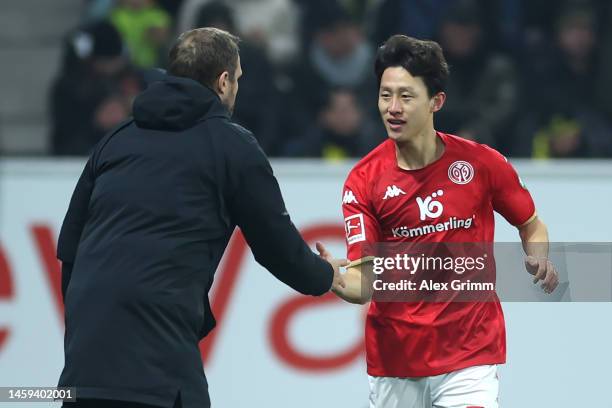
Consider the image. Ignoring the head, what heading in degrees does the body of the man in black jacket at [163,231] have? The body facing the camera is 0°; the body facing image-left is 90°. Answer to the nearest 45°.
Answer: approximately 225°

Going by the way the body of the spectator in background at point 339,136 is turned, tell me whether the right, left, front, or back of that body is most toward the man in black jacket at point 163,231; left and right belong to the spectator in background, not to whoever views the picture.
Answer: front

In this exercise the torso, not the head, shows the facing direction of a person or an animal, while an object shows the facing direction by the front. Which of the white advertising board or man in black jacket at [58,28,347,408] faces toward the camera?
the white advertising board

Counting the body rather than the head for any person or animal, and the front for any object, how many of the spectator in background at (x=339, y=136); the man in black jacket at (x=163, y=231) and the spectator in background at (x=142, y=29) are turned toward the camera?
2

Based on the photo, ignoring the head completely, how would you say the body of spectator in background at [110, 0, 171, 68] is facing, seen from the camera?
toward the camera

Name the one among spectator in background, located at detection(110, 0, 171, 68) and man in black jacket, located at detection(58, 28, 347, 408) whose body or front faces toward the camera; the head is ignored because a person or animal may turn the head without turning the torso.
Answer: the spectator in background

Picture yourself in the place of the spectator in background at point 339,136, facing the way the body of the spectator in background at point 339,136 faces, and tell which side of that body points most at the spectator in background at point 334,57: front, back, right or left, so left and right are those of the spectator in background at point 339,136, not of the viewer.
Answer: back

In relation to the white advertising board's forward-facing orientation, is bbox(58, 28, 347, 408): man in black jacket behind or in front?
in front

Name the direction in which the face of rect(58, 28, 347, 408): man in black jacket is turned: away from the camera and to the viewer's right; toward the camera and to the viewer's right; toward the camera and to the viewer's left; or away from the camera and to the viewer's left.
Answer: away from the camera and to the viewer's right

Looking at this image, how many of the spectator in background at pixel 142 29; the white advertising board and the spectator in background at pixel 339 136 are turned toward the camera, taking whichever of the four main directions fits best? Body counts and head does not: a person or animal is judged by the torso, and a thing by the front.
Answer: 3

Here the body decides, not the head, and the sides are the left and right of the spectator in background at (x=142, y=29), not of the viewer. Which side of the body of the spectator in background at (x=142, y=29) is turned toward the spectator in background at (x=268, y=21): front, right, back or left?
left

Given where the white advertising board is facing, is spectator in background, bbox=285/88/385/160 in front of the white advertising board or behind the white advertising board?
behind

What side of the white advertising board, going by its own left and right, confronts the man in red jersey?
front

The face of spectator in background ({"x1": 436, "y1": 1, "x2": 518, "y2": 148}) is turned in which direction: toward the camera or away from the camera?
toward the camera

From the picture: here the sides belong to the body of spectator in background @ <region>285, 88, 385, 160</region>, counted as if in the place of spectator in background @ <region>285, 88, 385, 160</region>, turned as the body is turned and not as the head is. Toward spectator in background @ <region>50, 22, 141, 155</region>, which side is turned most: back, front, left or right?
right

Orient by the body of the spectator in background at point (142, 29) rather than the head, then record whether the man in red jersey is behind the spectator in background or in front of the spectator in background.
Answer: in front

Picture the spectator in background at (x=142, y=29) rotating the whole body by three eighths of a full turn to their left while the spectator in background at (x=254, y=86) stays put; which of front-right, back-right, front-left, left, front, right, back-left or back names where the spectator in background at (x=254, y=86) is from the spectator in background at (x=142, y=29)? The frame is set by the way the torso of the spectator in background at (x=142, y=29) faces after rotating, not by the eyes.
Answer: right
